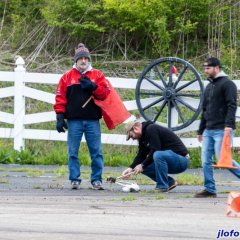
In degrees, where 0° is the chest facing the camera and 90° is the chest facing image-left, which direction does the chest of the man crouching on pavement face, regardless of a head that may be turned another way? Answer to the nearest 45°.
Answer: approximately 90°

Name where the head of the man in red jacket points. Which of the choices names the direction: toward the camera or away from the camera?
toward the camera

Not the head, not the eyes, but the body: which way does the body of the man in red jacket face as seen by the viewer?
toward the camera

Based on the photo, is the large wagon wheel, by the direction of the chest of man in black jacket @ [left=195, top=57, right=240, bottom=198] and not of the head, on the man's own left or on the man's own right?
on the man's own right

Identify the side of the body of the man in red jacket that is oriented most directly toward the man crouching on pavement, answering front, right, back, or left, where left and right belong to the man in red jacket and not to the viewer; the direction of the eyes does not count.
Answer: left

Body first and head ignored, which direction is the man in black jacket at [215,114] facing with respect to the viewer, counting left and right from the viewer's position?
facing the viewer and to the left of the viewer

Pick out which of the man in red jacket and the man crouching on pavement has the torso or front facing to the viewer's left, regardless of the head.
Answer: the man crouching on pavement

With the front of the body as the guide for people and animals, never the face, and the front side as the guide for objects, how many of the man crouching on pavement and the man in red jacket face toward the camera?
1

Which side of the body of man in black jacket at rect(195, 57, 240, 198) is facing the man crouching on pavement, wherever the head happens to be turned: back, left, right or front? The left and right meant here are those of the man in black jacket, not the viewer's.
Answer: front

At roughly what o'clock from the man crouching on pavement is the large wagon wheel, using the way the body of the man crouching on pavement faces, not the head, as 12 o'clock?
The large wagon wheel is roughly at 3 o'clock from the man crouching on pavement.

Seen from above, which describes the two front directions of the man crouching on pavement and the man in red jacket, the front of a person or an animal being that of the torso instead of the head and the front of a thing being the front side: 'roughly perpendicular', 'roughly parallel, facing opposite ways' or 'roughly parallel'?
roughly perpendicular

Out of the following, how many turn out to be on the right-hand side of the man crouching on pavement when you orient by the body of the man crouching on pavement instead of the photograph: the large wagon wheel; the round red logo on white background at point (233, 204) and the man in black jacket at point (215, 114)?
1
